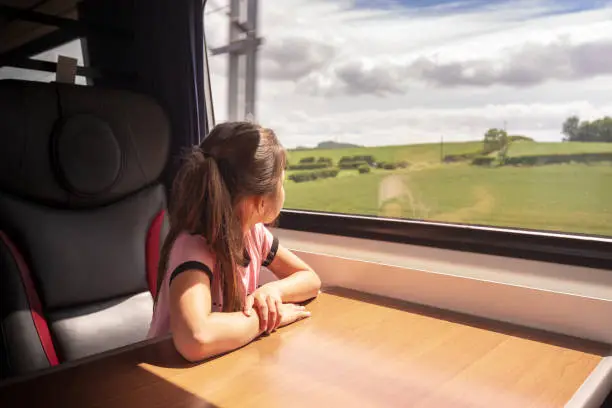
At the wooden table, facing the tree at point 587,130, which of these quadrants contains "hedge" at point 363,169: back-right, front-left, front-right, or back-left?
front-left

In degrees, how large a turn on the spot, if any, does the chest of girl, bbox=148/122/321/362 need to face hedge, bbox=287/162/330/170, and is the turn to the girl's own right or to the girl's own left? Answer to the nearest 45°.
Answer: approximately 135° to the girl's own left

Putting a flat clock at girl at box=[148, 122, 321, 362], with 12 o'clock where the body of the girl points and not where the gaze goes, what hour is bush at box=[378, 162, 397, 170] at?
The bush is roughly at 9 o'clock from the girl.

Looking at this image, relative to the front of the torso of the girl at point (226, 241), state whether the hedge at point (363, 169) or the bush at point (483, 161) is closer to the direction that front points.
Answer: the bush

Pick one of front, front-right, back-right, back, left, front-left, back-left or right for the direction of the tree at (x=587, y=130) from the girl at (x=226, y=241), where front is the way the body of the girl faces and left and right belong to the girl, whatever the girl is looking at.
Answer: front-left

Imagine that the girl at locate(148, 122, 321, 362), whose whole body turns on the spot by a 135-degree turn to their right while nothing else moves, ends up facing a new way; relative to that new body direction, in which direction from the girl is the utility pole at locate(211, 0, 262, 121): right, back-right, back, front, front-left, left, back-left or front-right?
right

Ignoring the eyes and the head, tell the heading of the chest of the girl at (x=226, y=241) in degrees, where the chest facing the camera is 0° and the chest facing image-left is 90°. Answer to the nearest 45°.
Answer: approximately 315°

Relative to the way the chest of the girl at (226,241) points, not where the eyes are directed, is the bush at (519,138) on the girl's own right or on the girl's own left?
on the girl's own left

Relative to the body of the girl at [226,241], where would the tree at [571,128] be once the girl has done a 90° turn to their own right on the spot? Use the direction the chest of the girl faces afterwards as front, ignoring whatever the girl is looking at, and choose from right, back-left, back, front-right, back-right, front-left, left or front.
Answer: back-left

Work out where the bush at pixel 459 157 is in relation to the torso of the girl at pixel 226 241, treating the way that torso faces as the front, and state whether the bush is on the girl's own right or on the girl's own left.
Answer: on the girl's own left

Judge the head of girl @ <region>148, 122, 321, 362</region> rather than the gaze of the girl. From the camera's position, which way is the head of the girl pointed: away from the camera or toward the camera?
away from the camera
